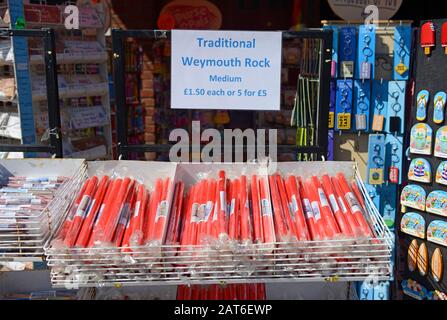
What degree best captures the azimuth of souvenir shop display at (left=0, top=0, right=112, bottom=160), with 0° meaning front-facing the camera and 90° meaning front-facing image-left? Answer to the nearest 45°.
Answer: approximately 0°

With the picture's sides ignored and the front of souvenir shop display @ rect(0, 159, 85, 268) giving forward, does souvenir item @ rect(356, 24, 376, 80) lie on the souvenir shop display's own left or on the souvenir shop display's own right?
on the souvenir shop display's own left

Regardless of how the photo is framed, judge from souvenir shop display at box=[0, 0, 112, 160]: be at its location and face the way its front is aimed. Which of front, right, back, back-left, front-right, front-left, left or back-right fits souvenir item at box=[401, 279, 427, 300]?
front-left

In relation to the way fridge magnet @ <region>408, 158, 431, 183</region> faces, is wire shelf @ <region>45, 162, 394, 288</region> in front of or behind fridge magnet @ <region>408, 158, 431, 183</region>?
in front
